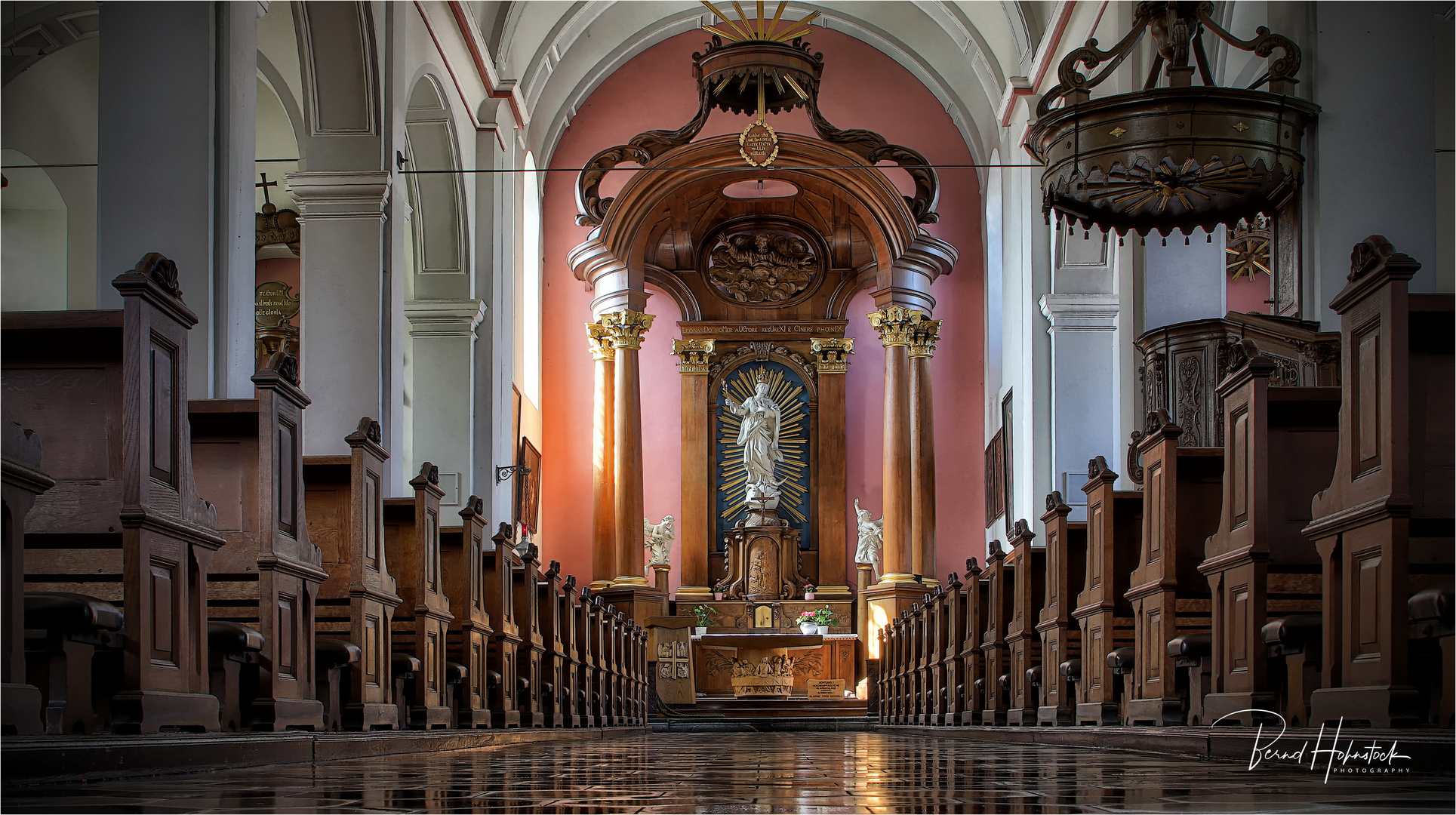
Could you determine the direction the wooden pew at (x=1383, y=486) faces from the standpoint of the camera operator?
facing away from the viewer and to the left of the viewer

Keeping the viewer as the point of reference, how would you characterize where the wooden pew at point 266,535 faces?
facing away from the viewer and to the right of the viewer

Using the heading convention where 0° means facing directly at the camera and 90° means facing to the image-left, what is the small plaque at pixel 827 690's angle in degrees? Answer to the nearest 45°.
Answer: approximately 0°

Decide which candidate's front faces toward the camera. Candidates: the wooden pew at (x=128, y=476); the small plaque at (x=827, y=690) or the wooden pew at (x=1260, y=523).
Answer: the small plaque

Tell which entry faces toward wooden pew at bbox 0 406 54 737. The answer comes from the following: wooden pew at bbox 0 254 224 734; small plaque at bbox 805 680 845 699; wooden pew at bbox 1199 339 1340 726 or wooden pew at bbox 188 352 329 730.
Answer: the small plaque

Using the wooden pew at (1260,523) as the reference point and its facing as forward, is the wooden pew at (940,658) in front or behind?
in front

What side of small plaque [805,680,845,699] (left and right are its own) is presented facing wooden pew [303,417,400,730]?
front

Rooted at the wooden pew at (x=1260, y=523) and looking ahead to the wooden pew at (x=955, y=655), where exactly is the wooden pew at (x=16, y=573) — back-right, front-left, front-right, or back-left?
back-left

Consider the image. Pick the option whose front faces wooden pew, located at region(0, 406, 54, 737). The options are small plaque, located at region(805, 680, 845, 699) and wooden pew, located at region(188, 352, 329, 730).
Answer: the small plaque

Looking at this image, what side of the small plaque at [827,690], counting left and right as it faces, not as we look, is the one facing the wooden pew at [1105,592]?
front
